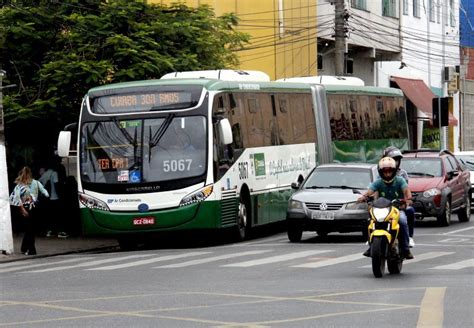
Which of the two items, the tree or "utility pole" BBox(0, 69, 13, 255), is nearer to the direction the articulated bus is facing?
the utility pole

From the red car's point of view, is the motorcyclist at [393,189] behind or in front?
in front

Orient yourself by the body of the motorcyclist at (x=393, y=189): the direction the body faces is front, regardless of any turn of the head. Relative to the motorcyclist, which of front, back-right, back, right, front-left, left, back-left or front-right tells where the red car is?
back

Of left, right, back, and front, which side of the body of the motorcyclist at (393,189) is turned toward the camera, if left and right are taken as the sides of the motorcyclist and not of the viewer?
front

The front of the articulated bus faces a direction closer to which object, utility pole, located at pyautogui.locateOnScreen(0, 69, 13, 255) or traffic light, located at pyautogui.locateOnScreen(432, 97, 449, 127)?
the utility pole

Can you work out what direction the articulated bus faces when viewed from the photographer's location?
facing the viewer and to the left of the viewer

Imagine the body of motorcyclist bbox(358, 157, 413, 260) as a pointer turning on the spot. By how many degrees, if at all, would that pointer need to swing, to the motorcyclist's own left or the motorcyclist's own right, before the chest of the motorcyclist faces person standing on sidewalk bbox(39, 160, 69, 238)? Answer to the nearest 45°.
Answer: approximately 135° to the motorcyclist's own right

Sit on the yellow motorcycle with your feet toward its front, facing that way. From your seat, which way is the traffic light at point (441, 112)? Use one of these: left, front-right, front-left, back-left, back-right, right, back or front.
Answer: back

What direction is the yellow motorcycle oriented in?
toward the camera

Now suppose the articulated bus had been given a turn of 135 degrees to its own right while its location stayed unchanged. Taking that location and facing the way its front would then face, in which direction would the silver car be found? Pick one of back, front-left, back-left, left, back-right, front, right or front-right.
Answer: back
